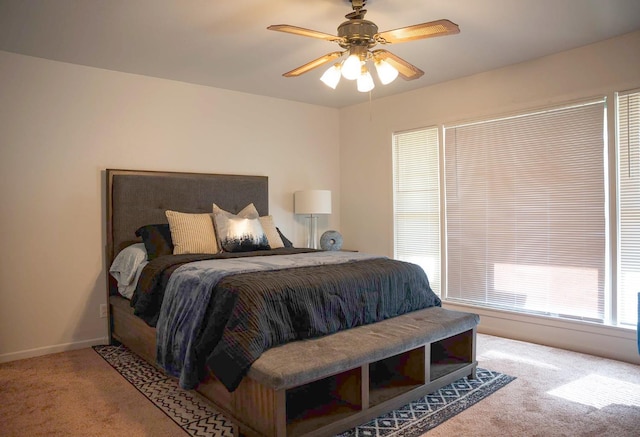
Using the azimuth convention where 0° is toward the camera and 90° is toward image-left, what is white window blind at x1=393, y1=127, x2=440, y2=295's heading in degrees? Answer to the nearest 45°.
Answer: approximately 45°

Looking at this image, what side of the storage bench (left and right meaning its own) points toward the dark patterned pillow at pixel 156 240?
back

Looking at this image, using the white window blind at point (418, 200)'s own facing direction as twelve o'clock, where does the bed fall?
The bed is roughly at 11 o'clock from the white window blind.

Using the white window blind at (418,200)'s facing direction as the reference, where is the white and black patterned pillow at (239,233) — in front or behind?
in front

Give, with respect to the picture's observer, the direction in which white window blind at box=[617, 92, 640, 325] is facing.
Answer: facing the viewer and to the left of the viewer

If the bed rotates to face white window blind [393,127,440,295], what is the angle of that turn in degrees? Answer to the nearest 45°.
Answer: approximately 90° to its left

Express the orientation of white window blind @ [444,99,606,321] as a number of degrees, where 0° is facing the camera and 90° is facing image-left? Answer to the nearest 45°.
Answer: approximately 45°

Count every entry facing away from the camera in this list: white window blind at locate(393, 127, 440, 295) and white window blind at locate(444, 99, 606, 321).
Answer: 0

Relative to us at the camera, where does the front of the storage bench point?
facing the viewer and to the right of the viewer

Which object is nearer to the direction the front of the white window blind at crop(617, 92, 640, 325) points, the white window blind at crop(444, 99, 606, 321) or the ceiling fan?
the ceiling fan

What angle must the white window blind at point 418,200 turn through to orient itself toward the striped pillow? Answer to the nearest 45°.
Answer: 0° — it already faces it

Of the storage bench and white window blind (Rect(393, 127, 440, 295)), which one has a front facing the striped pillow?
the white window blind

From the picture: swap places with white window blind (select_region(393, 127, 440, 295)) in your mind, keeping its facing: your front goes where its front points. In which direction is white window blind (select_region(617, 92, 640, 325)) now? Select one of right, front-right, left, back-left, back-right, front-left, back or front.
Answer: left

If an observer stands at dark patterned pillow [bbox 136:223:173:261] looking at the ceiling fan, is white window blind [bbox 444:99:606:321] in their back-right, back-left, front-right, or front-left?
front-left

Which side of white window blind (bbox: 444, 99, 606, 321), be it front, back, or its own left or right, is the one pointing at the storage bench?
front

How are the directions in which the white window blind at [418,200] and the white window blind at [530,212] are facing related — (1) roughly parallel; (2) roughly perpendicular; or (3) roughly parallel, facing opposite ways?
roughly parallel

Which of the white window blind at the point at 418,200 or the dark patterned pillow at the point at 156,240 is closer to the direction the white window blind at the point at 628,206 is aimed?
the dark patterned pillow

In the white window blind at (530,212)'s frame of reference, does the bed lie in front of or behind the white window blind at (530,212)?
in front
